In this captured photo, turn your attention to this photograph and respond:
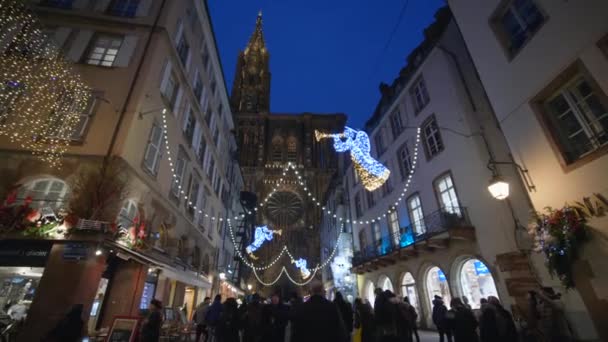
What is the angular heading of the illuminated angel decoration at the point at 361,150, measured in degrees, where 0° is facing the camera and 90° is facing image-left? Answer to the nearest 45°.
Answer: approximately 90°

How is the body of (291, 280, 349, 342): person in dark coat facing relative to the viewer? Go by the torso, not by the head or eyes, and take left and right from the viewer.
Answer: facing away from the viewer

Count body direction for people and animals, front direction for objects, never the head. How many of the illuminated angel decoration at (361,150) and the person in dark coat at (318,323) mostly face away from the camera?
1

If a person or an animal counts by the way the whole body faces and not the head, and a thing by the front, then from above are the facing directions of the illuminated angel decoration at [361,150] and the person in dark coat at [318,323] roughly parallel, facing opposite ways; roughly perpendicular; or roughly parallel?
roughly perpendicular

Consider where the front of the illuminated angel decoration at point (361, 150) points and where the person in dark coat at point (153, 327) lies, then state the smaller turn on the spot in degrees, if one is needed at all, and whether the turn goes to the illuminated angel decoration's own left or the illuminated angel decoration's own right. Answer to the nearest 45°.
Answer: approximately 45° to the illuminated angel decoration's own left

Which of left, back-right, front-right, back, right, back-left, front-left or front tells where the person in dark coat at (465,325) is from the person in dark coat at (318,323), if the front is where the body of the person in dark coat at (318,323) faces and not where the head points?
front-right

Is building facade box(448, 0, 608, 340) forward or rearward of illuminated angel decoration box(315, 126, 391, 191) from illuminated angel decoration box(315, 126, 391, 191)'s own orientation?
rearward
